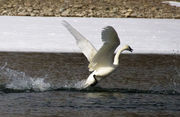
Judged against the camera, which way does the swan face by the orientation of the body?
to the viewer's right
